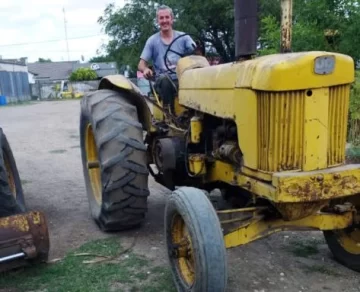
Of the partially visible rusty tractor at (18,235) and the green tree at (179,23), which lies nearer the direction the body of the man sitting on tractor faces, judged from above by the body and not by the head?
the partially visible rusty tractor

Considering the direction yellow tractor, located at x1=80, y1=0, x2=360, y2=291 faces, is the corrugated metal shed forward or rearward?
rearward

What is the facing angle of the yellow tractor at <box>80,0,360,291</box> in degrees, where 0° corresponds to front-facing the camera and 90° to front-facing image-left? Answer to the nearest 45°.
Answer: approximately 315°

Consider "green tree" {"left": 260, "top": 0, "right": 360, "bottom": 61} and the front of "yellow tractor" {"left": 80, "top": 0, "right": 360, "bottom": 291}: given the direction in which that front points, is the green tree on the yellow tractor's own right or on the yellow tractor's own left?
on the yellow tractor's own left

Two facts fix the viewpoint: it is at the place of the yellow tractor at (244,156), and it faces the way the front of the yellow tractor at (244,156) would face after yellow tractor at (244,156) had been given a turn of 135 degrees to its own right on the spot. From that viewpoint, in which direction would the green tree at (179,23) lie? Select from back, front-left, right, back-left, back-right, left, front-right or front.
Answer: right
